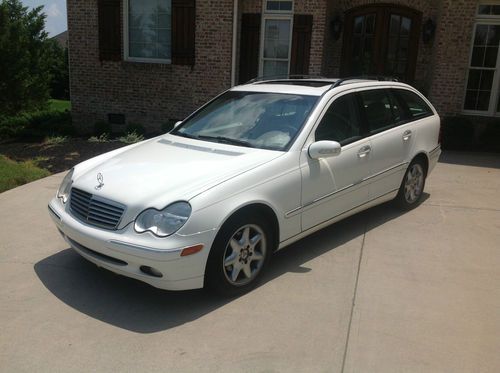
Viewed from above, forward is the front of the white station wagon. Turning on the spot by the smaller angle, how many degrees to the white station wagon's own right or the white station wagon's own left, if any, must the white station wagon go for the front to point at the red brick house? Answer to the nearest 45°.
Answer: approximately 135° to the white station wagon's own right

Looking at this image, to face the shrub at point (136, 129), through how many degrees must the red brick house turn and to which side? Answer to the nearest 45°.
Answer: approximately 90° to its right

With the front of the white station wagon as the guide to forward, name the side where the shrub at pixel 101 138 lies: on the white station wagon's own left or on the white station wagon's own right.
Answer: on the white station wagon's own right

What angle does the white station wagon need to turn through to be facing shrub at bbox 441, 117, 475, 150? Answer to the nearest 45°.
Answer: approximately 180°

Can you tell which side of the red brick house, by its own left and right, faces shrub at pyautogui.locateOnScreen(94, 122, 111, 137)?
right

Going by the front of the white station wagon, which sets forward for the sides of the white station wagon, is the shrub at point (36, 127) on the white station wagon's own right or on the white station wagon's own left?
on the white station wagon's own right

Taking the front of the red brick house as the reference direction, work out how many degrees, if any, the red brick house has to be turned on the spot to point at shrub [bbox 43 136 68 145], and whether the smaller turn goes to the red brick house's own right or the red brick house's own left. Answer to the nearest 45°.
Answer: approximately 45° to the red brick house's own right

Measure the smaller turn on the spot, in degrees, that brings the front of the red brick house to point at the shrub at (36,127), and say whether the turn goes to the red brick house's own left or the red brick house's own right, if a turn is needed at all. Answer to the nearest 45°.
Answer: approximately 90° to the red brick house's own right

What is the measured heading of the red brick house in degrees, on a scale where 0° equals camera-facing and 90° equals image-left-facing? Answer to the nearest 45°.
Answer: approximately 0°
